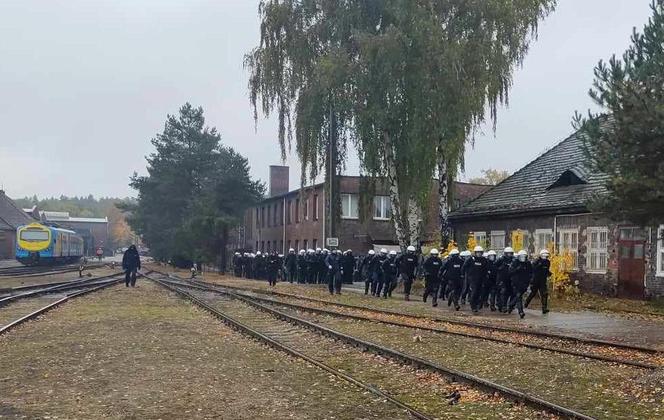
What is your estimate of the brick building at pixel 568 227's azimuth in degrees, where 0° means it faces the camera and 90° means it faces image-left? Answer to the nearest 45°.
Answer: approximately 45°

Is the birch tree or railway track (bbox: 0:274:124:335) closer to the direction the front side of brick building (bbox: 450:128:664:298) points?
the railway track

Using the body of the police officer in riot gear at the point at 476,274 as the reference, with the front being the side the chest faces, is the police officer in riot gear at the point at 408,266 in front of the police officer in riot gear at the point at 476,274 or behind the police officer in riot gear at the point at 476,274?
behind

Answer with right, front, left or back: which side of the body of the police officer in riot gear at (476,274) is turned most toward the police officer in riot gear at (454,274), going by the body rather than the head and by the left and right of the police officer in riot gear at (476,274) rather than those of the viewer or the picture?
back

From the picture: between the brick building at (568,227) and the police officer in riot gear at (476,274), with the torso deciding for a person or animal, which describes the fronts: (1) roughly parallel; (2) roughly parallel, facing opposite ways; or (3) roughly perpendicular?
roughly perpendicular

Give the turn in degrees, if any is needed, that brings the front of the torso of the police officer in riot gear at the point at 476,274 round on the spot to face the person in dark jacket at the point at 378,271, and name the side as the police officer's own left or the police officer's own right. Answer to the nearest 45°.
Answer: approximately 180°

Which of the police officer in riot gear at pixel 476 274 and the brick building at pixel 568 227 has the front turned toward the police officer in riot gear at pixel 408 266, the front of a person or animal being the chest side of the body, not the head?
the brick building

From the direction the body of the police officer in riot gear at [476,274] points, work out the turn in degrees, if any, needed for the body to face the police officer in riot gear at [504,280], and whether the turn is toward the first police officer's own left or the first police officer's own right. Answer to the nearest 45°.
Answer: approximately 45° to the first police officer's own left

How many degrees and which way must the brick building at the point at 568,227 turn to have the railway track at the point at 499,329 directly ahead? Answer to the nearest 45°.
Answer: approximately 45° to its left

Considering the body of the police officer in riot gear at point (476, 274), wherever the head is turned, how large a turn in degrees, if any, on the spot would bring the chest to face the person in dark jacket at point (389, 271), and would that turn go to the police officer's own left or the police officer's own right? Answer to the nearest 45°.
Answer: approximately 180°
